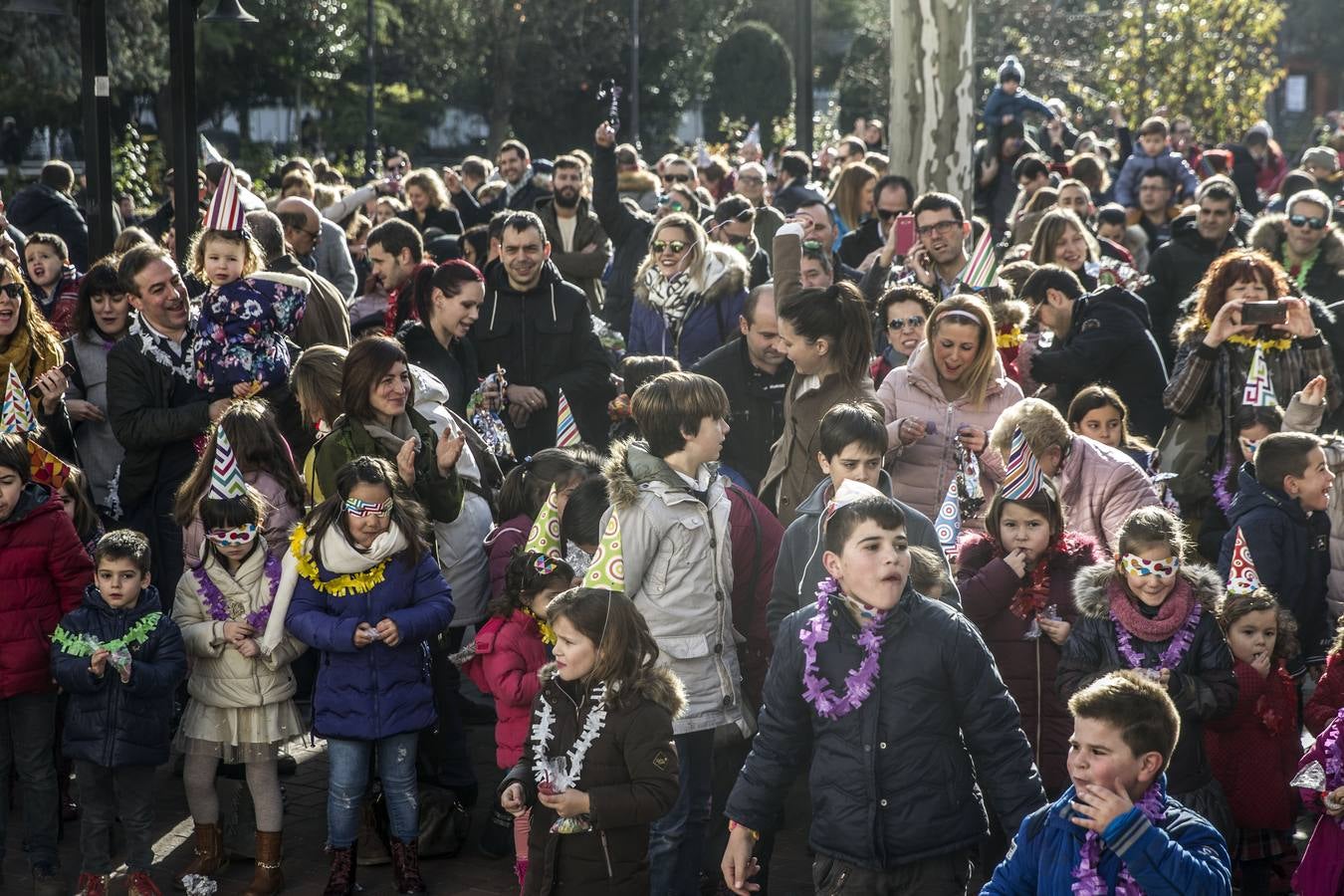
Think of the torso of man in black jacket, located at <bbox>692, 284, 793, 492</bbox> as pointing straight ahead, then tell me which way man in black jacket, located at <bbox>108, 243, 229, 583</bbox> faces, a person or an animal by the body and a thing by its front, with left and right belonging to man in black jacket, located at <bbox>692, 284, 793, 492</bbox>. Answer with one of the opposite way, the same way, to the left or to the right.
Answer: the same way

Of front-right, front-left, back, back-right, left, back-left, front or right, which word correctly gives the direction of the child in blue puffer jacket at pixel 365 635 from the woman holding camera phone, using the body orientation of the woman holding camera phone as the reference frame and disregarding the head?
front-right

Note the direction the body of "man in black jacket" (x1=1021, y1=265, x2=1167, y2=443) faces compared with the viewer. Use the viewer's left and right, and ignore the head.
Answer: facing to the left of the viewer

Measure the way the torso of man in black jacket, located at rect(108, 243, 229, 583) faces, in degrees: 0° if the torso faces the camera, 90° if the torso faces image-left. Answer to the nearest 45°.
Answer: approximately 315°

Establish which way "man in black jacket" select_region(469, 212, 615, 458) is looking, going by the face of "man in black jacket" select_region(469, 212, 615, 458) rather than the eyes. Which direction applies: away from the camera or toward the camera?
toward the camera

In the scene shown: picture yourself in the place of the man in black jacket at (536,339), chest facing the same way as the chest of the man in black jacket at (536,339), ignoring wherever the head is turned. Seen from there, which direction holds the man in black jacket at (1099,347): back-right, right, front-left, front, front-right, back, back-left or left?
left

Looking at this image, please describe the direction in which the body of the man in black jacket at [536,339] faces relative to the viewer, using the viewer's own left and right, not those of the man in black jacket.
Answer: facing the viewer

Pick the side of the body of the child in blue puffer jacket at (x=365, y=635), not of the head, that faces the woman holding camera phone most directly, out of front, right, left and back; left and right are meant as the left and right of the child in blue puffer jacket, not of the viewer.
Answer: left

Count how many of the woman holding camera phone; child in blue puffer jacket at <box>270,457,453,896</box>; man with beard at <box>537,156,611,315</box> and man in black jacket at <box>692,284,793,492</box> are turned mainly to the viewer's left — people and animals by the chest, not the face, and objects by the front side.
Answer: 0

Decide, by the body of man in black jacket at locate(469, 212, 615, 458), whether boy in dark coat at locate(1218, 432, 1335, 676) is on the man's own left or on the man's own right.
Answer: on the man's own left

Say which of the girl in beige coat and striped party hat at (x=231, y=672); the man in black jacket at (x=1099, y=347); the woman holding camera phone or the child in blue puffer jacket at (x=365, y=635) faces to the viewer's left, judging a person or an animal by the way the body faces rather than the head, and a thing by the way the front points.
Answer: the man in black jacket

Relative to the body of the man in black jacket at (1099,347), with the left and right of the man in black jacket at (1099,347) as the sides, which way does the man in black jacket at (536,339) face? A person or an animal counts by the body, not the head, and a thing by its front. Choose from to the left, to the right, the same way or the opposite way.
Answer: to the left

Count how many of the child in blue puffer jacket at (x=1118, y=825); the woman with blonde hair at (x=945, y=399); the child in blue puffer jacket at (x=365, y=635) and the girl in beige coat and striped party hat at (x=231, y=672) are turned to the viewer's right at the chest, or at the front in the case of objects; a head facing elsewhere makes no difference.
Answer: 0

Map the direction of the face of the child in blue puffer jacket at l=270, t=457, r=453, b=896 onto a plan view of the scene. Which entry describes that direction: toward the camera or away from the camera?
toward the camera

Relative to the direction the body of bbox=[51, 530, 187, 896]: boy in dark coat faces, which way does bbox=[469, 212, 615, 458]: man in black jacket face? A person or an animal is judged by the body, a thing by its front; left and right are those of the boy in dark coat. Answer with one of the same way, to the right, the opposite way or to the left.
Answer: the same way

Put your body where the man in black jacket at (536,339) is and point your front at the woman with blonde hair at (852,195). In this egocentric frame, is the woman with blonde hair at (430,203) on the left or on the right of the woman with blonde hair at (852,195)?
left

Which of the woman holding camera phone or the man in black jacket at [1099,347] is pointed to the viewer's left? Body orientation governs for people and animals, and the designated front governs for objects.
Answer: the man in black jacket

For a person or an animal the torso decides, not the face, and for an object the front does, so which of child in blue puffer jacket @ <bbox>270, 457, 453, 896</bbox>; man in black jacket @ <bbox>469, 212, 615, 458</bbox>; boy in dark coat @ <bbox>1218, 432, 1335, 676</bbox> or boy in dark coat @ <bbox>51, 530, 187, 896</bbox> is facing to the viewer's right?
boy in dark coat @ <bbox>1218, 432, 1335, 676</bbox>

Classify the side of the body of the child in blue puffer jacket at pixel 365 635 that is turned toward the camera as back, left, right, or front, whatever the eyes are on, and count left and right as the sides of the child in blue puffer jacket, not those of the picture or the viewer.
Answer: front

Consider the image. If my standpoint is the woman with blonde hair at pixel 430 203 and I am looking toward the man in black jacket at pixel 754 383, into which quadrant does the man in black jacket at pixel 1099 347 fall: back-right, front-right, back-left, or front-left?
front-left
